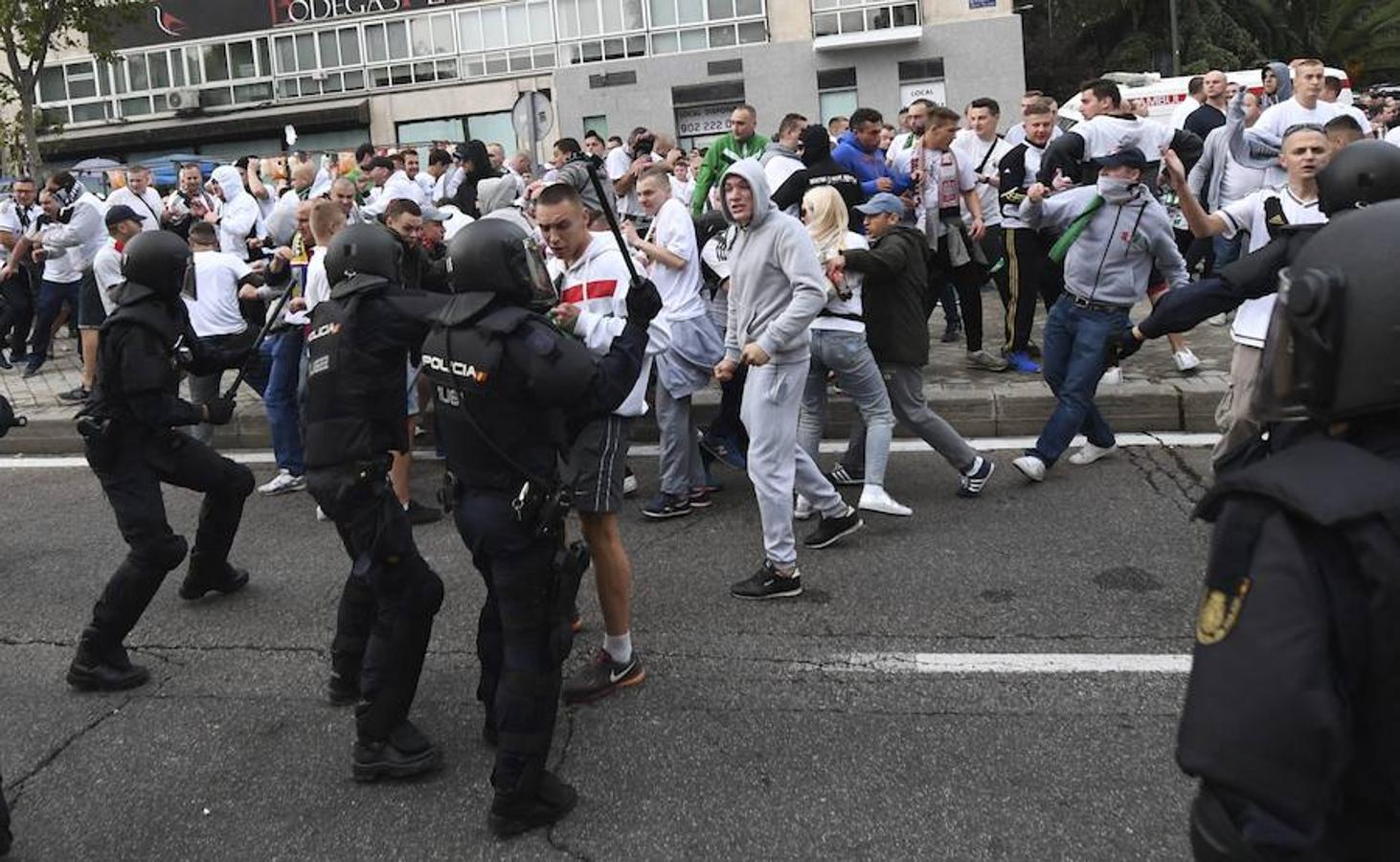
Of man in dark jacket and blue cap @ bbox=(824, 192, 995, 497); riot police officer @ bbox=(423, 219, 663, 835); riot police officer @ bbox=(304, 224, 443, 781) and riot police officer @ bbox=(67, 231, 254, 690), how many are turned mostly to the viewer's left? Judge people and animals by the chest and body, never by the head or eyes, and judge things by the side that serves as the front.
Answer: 1

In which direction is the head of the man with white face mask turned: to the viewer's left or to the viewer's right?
to the viewer's left

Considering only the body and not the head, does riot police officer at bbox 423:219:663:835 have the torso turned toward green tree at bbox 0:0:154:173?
no

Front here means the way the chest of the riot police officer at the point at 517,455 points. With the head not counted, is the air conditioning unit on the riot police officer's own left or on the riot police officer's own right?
on the riot police officer's own left

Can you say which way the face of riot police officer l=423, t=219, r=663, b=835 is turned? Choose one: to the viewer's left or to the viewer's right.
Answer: to the viewer's right

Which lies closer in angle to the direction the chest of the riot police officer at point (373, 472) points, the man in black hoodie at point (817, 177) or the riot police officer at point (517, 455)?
the man in black hoodie

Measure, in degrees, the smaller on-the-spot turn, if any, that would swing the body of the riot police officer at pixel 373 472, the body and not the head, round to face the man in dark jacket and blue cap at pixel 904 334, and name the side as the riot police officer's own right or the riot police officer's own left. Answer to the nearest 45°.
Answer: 0° — they already face them

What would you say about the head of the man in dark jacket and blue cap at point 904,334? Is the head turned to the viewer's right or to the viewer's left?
to the viewer's left

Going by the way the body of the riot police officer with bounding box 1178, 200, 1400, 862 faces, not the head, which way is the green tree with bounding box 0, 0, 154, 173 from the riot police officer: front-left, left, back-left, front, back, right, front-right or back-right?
front

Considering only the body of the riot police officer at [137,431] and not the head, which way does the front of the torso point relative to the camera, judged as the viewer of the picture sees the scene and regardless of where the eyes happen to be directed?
to the viewer's right

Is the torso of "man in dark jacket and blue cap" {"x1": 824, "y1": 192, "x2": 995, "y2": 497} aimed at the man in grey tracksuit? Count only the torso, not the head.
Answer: no

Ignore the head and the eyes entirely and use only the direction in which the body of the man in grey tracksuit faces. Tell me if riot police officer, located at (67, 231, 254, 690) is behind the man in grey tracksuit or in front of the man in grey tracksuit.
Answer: in front

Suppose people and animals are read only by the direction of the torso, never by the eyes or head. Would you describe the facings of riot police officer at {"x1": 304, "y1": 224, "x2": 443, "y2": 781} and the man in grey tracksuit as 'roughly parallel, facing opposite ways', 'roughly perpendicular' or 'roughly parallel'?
roughly parallel, facing opposite ways

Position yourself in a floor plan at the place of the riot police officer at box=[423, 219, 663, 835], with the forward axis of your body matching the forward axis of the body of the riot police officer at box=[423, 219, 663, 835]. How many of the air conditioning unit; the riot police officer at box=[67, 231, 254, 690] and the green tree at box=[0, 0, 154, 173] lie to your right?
0
